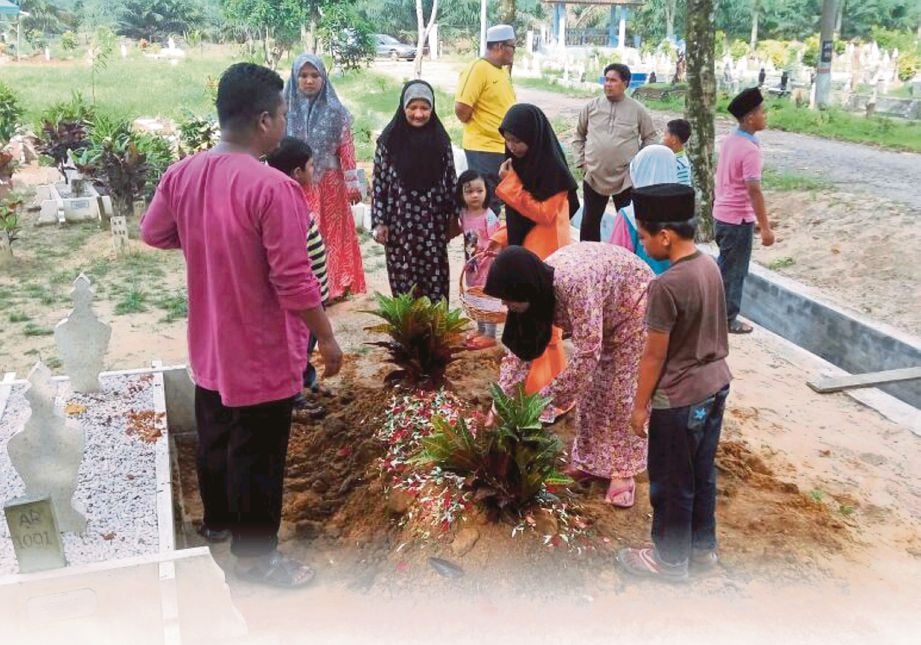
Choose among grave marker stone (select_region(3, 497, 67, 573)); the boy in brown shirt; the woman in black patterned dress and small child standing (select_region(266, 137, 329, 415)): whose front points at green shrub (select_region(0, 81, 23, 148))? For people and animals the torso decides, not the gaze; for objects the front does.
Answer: the boy in brown shirt

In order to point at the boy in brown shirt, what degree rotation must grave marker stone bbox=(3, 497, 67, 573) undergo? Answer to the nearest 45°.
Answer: approximately 90° to its left

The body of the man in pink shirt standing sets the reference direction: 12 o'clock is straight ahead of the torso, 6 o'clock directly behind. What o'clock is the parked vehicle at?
The parked vehicle is roughly at 11 o'clock from the man in pink shirt standing.

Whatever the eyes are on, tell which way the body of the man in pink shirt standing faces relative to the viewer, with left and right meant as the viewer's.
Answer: facing away from the viewer and to the right of the viewer

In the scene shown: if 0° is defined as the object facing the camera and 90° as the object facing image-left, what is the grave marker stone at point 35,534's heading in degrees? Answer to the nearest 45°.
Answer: approximately 0°

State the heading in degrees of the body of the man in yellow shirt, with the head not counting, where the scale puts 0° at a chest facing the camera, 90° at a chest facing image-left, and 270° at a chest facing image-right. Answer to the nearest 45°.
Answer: approximately 315°

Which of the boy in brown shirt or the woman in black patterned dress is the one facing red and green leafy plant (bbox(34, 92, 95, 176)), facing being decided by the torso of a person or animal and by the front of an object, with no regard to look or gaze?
the boy in brown shirt
